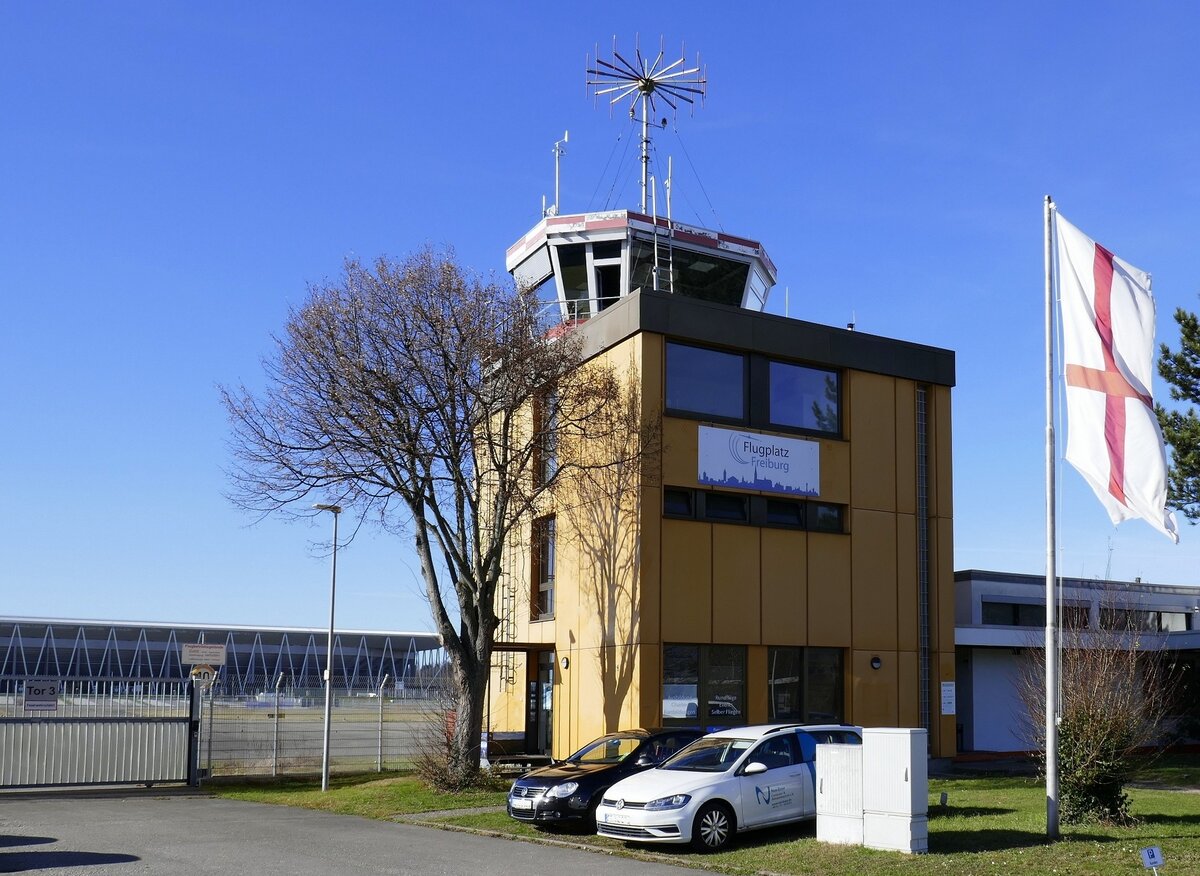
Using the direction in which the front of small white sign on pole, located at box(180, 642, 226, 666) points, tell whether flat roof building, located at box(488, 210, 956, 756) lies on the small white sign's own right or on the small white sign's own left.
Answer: on the small white sign's own left

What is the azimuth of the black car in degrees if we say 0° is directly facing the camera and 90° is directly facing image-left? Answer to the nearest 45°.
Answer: approximately 45°

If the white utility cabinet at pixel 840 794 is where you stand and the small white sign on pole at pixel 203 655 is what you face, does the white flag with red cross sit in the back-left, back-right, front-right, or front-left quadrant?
back-right

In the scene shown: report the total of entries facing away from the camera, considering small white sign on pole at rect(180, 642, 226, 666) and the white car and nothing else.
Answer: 0

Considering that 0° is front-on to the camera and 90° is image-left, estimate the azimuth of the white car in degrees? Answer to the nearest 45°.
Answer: approximately 45°

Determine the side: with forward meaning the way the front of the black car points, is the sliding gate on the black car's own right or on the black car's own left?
on the black car's own right

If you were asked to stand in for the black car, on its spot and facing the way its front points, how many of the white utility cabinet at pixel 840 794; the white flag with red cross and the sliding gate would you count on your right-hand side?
1

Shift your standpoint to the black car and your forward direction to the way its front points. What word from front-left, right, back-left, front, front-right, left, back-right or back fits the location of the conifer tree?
back

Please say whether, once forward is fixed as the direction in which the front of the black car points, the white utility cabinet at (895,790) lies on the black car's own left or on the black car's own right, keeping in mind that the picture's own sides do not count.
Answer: on the black car's own left

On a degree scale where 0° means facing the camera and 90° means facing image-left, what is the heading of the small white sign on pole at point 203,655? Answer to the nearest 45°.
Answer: approximately 0°
